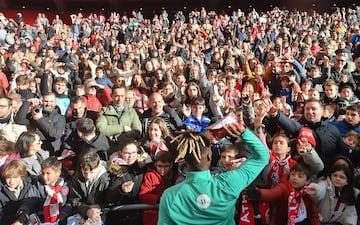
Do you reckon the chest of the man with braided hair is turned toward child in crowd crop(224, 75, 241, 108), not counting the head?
yes

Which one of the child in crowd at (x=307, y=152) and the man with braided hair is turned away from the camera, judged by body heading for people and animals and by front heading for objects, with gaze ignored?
the man with braided hair

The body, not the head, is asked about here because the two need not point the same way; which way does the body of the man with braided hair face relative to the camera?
away from the camera

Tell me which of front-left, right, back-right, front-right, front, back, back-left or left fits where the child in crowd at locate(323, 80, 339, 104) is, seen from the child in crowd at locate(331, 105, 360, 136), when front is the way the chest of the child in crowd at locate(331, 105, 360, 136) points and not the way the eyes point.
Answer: back-right
